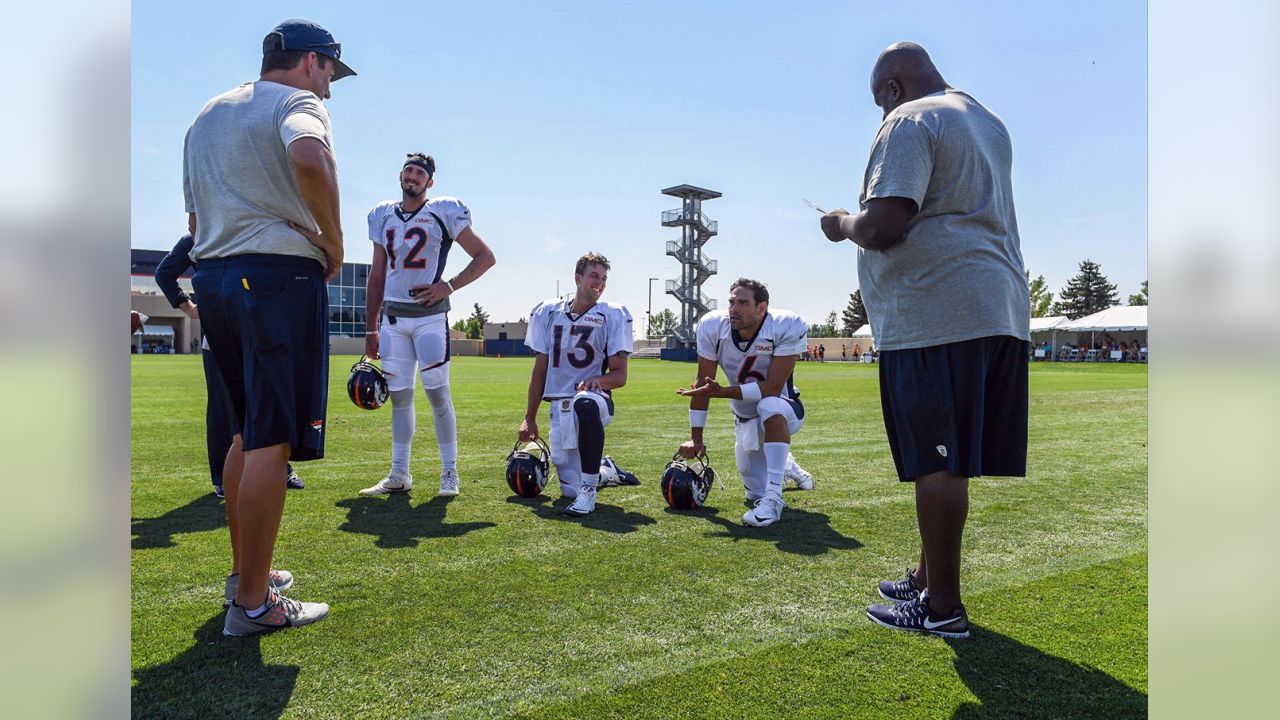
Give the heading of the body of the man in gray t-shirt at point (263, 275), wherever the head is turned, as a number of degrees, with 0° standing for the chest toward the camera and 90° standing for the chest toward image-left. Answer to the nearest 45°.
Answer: approximately 225°

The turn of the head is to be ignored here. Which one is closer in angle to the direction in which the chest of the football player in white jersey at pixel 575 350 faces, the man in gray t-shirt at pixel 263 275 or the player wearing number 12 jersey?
the man in gray t-shirt

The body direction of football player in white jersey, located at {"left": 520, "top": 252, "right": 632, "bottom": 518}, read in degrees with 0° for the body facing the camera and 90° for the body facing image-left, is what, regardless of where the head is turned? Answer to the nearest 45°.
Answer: approximately 0°

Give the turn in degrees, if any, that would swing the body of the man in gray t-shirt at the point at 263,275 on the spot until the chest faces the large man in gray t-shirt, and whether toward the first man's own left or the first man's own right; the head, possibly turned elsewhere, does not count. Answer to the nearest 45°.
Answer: approximately 90° to the first man's own right

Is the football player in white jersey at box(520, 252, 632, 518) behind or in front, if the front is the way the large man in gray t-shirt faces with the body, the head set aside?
in front

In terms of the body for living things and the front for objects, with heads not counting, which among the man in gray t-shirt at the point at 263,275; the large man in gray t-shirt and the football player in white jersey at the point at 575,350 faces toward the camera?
the football player in white jersey

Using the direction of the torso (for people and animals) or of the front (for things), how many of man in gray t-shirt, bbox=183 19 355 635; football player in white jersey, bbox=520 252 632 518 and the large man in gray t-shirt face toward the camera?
1

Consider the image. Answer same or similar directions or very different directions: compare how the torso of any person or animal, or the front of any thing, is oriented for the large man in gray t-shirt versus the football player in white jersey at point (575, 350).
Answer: very different directions

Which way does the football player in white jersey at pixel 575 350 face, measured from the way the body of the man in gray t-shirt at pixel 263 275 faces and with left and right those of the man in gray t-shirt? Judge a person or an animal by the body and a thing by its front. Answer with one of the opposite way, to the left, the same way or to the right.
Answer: the opposite way

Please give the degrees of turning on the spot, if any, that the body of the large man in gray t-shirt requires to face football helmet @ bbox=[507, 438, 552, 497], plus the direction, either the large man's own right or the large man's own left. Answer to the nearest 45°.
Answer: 0° — they already face it

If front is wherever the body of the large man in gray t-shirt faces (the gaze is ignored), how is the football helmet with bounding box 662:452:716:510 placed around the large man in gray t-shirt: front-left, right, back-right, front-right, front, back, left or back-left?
front

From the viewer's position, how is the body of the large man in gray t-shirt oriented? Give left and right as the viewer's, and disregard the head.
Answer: facing away from the viewer and to the left of the viewer

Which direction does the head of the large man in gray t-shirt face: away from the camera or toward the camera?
away from the camera

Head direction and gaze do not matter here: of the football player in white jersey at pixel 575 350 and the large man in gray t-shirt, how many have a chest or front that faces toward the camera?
1

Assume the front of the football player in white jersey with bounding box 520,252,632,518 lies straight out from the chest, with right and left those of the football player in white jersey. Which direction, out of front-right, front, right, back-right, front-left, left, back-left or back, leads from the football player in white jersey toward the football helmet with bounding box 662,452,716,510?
front-left
